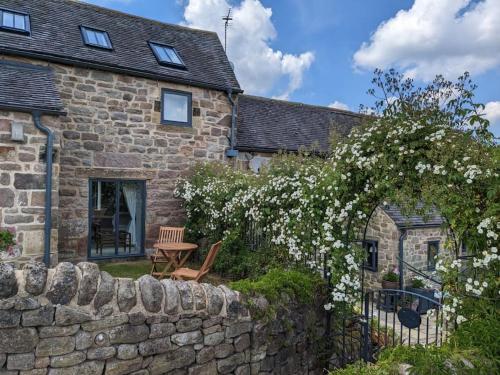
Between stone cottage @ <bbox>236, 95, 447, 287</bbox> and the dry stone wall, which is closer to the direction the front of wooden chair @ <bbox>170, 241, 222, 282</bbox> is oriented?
the dry stone wall

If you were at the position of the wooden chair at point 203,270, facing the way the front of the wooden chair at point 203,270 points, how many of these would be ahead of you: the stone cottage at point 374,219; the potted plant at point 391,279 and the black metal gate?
0

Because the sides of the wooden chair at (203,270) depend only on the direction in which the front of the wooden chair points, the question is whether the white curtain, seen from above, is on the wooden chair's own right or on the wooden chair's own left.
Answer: on the wooden chair's own right

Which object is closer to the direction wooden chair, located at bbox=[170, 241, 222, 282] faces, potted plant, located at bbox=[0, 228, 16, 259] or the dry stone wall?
the potted plant

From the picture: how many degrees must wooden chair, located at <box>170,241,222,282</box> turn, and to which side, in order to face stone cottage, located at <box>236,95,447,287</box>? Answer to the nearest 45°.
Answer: approximately 135° to its right

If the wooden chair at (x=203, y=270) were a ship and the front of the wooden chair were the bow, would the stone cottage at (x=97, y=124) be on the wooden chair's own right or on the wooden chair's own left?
on the wooden chair's own right

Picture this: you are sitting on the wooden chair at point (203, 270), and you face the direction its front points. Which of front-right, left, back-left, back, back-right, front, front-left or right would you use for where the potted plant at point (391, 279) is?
back-right

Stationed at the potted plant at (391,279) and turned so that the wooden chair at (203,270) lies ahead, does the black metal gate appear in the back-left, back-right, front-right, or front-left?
front-left

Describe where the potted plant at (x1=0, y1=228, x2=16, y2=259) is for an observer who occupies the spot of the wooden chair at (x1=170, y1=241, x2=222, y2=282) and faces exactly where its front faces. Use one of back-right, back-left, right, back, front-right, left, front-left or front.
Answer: front

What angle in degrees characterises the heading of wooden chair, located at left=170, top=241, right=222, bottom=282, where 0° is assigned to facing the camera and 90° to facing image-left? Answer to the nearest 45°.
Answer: approximately 90°

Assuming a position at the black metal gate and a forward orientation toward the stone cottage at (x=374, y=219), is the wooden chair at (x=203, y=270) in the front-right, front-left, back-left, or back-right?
front-left

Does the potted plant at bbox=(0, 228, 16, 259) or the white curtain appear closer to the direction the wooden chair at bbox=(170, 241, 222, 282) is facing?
the potted plant

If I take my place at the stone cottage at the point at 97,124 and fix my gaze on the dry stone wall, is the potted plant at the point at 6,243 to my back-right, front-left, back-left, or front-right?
front-right

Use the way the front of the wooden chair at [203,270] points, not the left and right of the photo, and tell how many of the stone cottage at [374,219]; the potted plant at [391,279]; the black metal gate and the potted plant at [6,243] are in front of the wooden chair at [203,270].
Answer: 1

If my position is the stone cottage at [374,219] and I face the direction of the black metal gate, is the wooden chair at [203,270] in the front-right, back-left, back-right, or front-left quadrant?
front-right

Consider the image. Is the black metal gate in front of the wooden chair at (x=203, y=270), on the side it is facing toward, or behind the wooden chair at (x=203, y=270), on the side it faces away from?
behind
